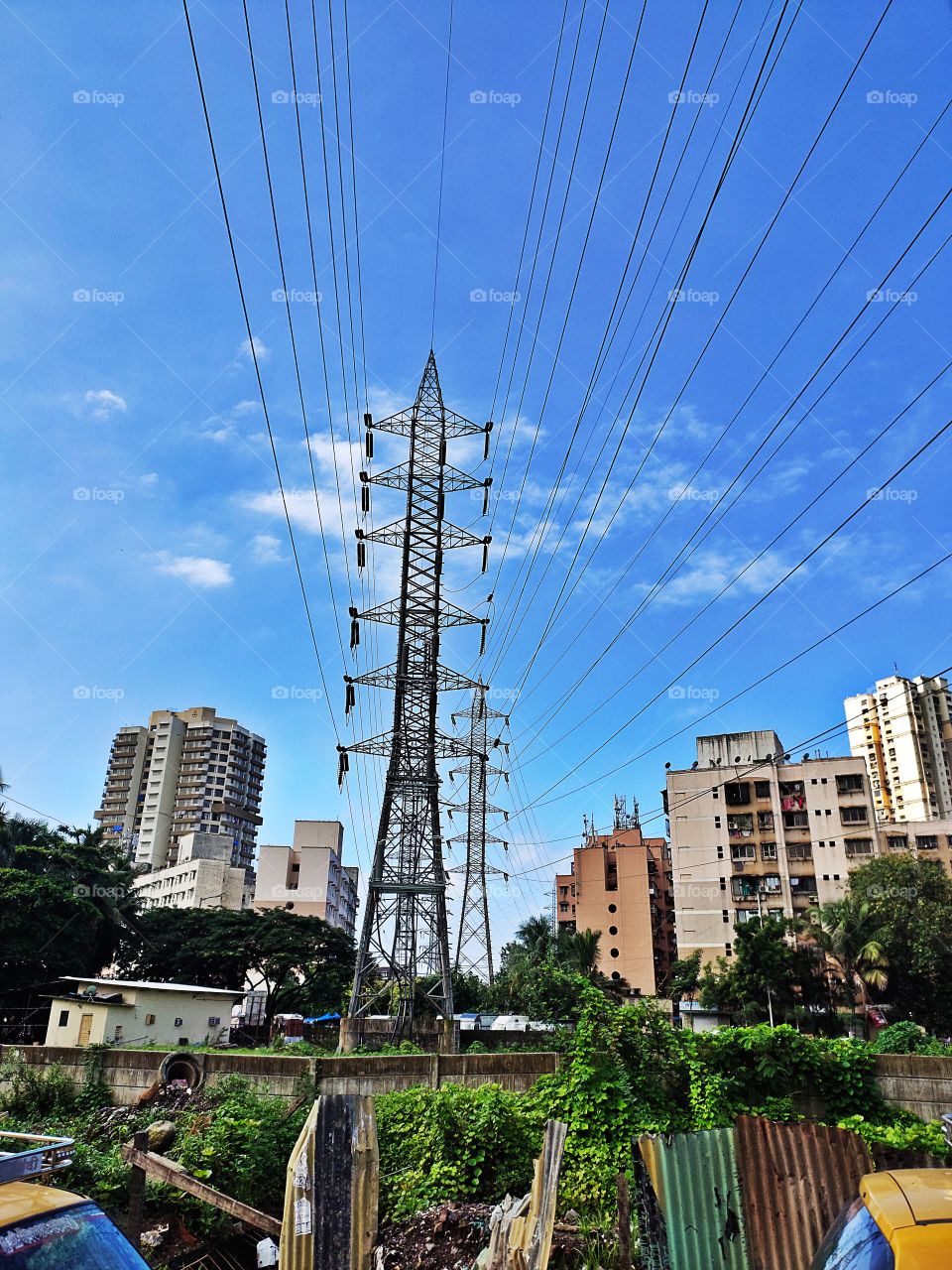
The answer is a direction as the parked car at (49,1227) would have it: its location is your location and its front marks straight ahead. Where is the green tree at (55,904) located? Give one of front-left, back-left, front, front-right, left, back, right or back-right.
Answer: back-left

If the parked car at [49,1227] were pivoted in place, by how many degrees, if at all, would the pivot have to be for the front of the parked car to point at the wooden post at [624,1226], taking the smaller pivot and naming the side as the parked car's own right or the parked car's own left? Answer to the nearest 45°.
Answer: approximately 90° to the parked car's own left

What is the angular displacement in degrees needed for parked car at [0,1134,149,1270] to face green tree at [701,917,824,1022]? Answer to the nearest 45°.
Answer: approximately 90° to its left

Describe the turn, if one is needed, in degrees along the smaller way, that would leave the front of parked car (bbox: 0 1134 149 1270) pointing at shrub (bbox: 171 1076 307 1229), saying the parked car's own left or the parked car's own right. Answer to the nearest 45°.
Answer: approximately 135° to the parked car's own left

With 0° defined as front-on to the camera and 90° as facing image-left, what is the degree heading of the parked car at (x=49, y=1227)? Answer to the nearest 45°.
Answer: approximately 315°

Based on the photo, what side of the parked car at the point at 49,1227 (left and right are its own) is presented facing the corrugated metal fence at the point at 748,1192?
left

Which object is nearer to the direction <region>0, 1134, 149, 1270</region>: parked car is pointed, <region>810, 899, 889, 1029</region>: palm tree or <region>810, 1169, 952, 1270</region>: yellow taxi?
the yellow taxi

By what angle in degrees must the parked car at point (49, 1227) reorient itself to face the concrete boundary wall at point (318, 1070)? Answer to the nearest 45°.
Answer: approximately 135° to its left
